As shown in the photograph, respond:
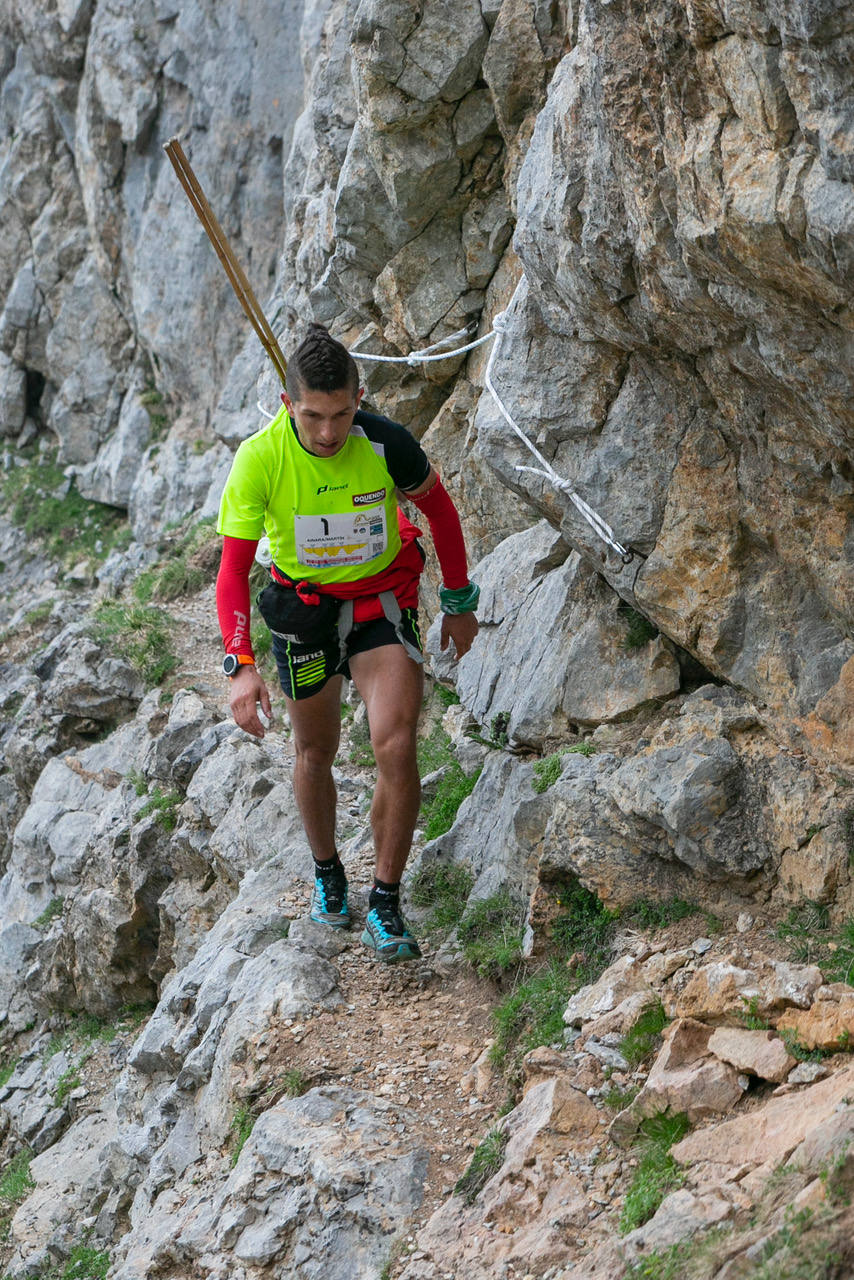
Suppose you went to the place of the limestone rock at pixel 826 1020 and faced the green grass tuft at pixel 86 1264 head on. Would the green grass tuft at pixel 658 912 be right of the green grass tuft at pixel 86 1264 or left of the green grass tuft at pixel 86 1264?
right

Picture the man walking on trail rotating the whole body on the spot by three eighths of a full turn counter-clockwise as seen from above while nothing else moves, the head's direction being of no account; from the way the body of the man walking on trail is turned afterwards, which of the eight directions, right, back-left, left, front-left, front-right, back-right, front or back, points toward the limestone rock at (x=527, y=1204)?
back-right

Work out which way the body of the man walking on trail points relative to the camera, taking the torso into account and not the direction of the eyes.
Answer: toward the camera

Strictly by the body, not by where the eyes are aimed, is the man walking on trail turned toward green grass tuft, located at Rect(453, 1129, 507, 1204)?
yes

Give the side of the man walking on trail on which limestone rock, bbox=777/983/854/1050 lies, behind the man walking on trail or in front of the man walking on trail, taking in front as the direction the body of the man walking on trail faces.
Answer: in front

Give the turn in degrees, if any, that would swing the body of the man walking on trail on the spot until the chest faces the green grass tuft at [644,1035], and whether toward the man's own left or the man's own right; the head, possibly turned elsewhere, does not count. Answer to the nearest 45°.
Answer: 0° — they already face it

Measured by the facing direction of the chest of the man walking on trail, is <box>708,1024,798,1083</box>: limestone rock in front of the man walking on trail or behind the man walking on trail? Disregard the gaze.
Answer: in front

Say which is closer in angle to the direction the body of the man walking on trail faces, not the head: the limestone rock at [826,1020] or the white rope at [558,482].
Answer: the limestone rock

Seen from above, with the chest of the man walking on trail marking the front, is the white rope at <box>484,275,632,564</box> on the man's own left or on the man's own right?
on the man's own left
